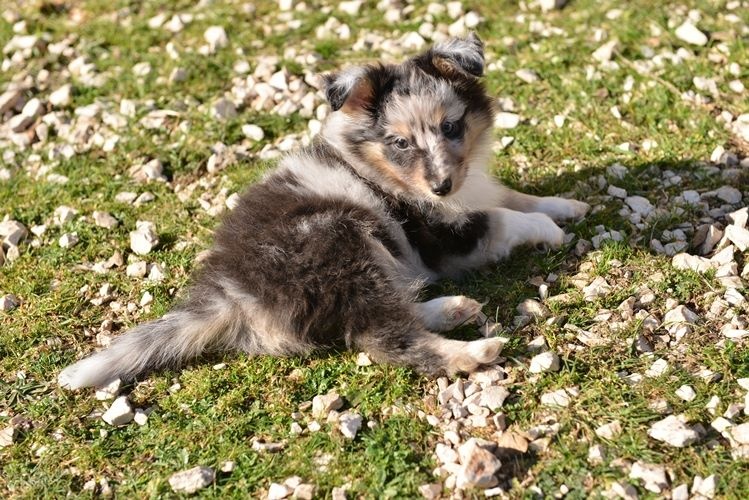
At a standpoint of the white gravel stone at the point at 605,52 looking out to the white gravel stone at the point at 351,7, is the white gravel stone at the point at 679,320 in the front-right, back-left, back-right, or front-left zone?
back-left

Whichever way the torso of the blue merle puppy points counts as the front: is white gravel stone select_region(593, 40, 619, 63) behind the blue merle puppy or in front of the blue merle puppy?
in front

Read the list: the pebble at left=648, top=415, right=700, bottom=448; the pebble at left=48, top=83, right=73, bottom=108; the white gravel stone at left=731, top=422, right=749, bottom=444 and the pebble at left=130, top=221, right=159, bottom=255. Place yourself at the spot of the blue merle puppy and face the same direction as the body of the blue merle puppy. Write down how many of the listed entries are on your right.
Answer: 2

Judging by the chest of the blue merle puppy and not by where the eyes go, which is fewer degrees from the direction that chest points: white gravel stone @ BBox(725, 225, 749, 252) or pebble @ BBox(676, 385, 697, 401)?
the white gravel stone

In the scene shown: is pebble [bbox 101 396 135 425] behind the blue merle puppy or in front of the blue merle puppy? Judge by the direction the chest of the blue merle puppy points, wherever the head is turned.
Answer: behind

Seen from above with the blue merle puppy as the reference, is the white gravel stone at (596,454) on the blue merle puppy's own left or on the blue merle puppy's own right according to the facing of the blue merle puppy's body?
on the blue merle puppy's own right

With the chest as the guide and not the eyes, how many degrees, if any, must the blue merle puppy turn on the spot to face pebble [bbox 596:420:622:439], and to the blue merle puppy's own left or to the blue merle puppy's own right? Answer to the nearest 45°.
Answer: approximately 90° to the blue merle puppy's own right

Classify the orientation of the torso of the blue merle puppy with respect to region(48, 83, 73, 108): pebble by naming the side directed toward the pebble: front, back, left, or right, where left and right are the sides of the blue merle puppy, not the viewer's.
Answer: left

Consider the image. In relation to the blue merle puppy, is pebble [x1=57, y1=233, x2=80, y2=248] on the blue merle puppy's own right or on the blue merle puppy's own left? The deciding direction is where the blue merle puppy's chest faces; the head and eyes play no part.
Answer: on the blue merle puppy's own left

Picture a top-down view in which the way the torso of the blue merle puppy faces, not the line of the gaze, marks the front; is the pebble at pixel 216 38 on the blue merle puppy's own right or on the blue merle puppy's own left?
on the blue merle puppy's own left

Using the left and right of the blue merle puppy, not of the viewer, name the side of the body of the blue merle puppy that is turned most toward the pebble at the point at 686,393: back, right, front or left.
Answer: right

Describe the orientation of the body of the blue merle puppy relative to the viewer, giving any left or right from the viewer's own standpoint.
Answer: facing away from the viewer and to the right of the viewer
